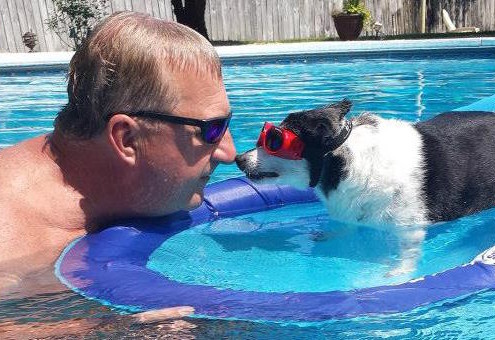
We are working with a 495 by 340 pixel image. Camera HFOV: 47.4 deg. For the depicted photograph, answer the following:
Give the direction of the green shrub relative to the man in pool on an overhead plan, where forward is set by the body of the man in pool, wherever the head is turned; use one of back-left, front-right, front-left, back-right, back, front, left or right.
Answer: left

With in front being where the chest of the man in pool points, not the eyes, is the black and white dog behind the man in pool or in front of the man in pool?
in front

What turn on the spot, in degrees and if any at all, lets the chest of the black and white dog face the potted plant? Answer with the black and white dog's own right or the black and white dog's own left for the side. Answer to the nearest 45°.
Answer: approximately 90° to the black and white dog's own right

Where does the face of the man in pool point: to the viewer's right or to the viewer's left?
to the viewer's right

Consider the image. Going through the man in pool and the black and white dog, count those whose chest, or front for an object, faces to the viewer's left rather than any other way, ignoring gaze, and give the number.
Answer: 1

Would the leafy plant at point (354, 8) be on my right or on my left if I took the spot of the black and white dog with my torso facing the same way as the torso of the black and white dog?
on my right

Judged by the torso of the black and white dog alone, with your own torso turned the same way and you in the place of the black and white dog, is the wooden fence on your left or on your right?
on your right

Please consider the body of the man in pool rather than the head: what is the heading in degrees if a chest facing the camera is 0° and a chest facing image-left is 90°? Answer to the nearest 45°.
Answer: approximately 270°

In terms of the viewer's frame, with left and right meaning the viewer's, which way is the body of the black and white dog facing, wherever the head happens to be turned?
facing to the left of the viewer

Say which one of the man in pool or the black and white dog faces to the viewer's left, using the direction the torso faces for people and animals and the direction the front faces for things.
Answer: the black and white dog

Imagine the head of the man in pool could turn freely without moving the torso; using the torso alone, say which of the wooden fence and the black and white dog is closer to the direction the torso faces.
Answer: the black and white dog

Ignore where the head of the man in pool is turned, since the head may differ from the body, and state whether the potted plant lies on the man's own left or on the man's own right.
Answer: on the man's own left

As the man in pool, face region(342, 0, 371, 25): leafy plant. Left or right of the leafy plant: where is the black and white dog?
right

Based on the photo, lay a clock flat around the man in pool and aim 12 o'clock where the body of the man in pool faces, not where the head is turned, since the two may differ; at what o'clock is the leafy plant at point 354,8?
The leafy plant is roughly at 10 o'clock from the man in pool.
